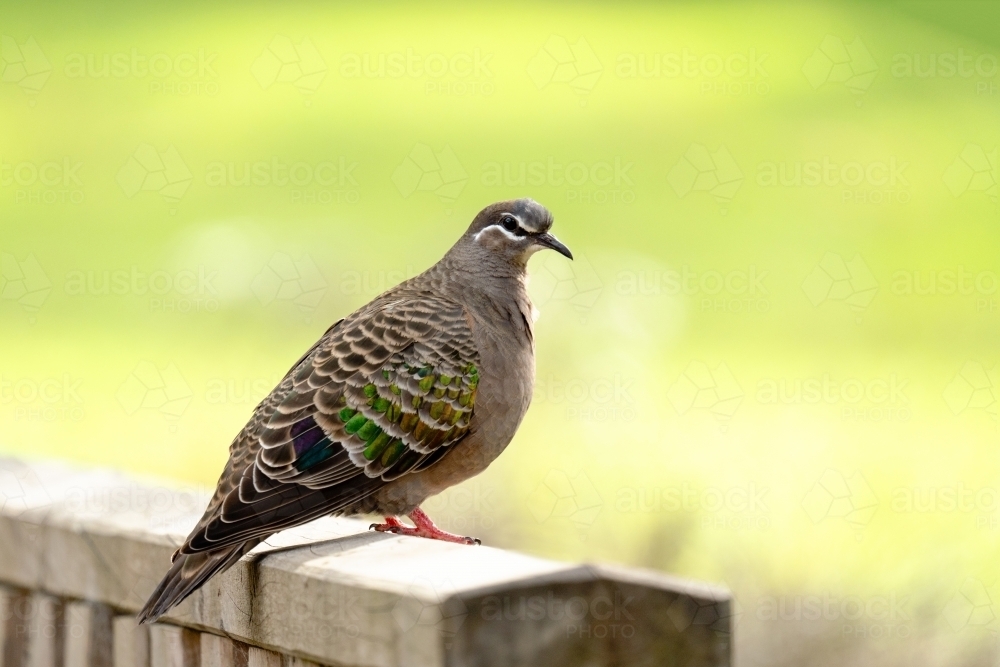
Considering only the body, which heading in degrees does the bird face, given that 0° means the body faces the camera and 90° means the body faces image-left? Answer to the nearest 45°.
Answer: approximately 270°
